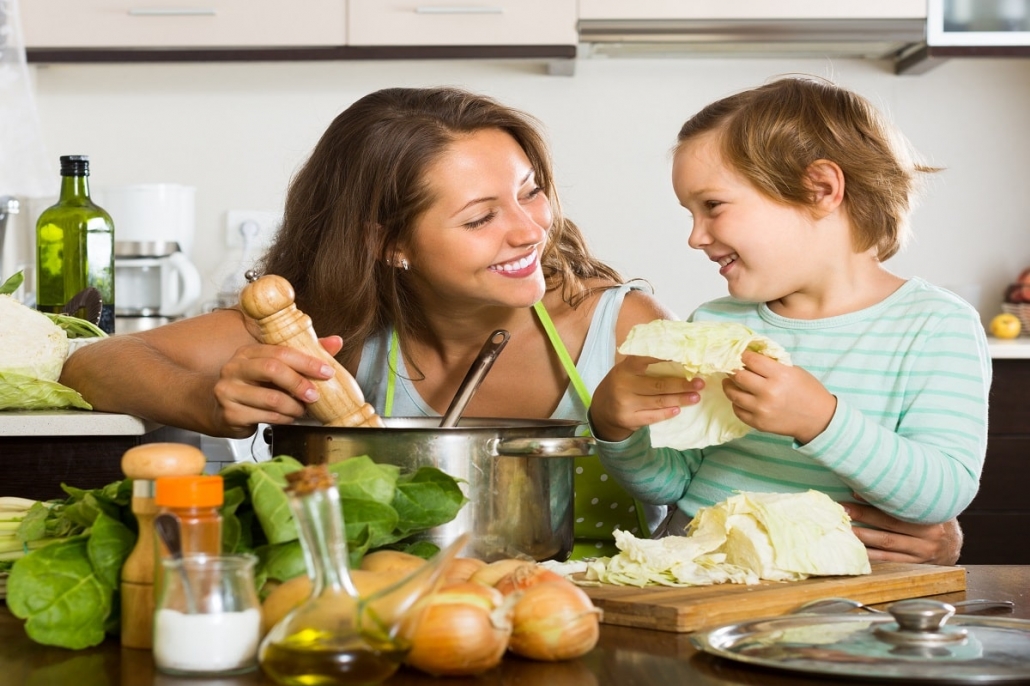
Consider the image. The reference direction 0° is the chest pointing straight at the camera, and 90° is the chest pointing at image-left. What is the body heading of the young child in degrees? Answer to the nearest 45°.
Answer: approximately 45°

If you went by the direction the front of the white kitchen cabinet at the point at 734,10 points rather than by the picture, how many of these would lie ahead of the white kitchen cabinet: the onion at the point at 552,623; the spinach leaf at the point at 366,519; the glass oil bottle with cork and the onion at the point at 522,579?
4

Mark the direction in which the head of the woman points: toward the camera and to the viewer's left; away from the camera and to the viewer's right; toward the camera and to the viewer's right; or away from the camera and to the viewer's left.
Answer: toward the camera and to the viewer's right

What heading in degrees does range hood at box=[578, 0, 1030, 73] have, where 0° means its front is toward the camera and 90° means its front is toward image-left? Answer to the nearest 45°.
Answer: approximately 0°

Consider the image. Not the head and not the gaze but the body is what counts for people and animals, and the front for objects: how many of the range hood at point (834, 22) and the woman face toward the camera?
2

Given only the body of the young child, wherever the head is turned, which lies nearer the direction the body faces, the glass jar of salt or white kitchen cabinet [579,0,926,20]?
the glass jar of salt

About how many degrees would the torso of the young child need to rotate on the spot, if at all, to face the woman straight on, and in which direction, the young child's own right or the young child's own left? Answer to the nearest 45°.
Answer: approximately 45° to the young child's own right

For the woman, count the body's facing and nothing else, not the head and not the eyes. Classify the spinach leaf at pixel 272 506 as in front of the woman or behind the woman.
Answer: in front

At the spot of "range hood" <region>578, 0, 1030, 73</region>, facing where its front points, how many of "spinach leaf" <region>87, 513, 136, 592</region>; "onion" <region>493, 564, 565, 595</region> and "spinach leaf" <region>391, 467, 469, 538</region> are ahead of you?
3

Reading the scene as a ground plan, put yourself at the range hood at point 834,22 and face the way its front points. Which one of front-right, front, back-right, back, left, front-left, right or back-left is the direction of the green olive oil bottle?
front-right

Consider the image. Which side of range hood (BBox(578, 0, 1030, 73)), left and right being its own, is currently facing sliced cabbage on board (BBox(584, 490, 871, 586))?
front
